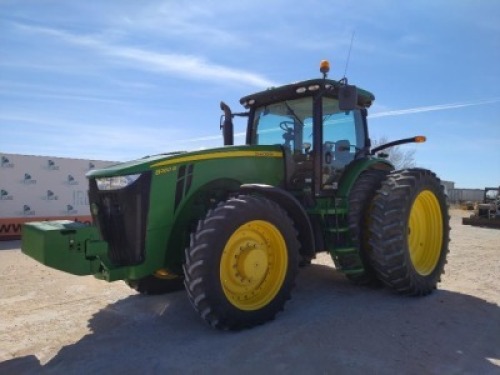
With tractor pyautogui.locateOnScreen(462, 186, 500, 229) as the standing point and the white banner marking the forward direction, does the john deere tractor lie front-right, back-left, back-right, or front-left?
front-left

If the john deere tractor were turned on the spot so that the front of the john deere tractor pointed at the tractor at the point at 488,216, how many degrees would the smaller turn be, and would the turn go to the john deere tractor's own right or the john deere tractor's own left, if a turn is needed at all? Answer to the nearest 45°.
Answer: approximately 180°

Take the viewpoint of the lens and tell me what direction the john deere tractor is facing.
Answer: facing the viewer and to the left of the viewer

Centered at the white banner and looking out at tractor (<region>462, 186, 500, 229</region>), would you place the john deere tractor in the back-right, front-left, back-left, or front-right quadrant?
front-right

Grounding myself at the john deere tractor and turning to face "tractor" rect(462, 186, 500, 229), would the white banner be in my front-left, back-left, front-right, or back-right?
front-left

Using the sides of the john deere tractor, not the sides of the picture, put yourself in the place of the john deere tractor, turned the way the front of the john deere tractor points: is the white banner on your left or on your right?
on your right
